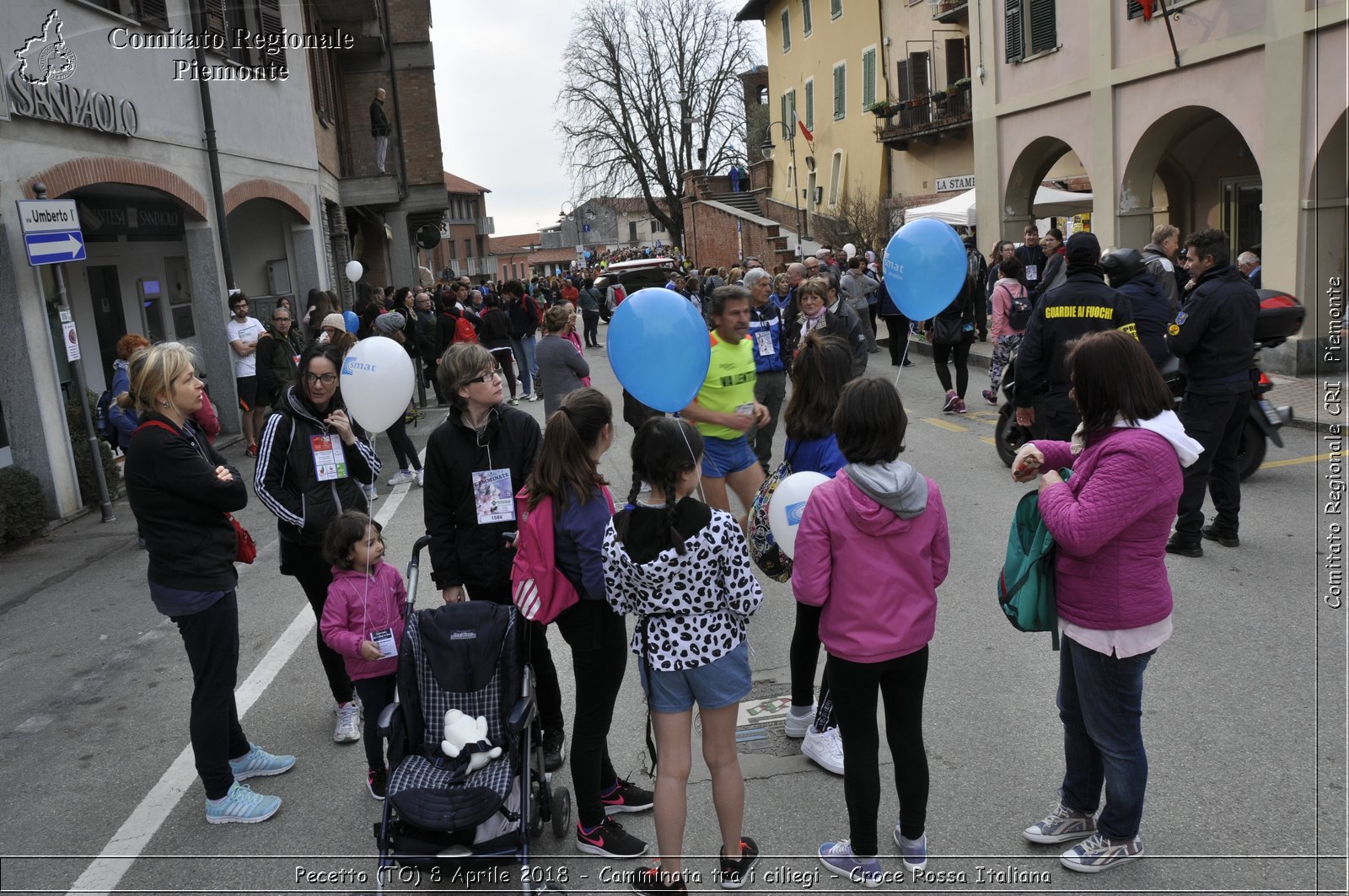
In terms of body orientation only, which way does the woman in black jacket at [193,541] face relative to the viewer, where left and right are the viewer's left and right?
facing to the right of the viewer

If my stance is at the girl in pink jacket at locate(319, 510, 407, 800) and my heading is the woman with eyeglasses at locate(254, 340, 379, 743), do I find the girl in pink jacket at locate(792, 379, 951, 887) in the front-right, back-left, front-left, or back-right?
back-right

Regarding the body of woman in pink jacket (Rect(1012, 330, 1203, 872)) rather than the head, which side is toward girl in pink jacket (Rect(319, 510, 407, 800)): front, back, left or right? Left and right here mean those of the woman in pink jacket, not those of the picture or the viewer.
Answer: front

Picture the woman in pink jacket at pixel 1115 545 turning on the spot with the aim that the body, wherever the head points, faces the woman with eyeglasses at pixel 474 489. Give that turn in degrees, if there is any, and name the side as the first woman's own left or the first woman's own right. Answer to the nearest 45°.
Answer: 0° — they already face them

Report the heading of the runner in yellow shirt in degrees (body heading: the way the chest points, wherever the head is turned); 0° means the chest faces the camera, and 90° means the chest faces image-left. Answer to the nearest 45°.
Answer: approximately 315°

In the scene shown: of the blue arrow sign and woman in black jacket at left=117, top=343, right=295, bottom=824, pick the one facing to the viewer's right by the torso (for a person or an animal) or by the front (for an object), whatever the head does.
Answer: the woman in black jacket

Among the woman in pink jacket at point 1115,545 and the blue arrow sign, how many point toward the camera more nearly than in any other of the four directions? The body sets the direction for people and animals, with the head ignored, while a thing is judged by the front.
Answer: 1

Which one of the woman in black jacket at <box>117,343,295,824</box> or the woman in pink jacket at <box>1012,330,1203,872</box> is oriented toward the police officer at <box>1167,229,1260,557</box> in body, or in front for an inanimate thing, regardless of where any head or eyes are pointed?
the woman in black jacket

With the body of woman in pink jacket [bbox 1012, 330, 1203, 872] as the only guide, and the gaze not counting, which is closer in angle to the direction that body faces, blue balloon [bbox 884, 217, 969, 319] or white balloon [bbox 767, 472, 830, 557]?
the white balloon

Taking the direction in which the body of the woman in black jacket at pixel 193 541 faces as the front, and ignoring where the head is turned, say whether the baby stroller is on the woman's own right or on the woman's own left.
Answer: on the woman's own right

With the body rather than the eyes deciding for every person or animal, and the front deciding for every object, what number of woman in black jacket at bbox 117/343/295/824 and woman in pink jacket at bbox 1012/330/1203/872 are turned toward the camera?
0

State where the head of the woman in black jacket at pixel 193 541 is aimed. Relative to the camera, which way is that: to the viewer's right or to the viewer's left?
to the viewer's right

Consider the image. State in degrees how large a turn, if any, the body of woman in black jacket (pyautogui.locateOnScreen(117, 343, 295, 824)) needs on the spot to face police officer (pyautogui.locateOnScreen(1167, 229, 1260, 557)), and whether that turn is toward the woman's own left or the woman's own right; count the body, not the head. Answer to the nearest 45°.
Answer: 0° — they already face them

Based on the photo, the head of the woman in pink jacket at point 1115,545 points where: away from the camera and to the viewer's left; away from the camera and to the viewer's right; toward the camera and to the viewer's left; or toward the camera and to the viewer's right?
away from the camera and to the viewer's left
